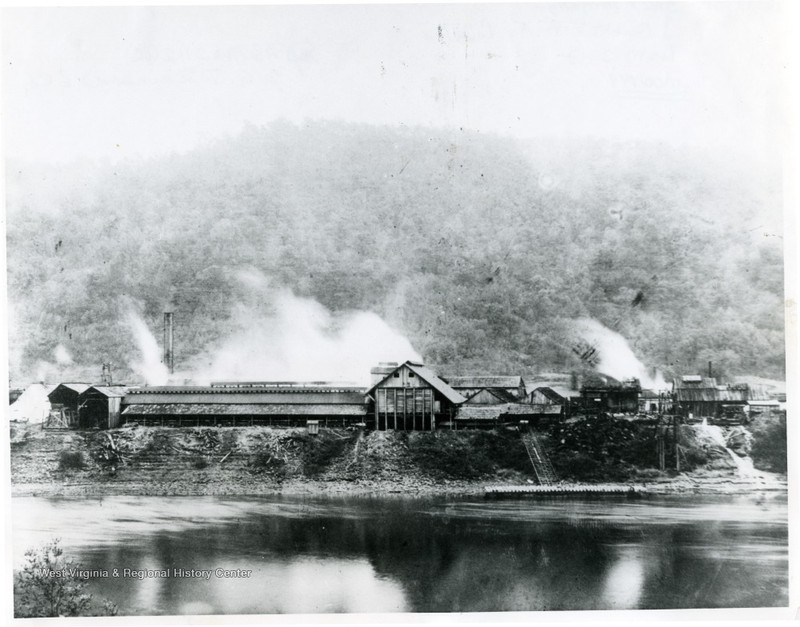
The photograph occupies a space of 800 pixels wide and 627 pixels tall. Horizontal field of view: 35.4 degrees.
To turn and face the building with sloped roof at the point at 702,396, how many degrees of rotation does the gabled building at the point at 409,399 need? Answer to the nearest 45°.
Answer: approximately 90° to its left

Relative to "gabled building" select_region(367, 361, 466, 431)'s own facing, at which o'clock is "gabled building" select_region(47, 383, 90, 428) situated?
"gabled building" select_region(47, 383, 90, 428) is roughly at 3 o'clock from "gabled building" select_region(367, 361, 466, 431).

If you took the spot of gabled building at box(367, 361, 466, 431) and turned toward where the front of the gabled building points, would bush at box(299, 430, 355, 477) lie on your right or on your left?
on your right

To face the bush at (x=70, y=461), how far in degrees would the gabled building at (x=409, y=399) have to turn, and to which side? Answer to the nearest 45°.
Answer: approximately 90° to its right

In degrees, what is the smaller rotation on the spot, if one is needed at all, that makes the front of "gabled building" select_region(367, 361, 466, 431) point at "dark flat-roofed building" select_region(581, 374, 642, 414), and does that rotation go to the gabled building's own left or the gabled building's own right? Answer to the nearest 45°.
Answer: approximately 90° to the gabled building's own left

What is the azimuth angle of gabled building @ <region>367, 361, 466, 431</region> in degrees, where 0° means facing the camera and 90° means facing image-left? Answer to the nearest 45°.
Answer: approximately 0°
